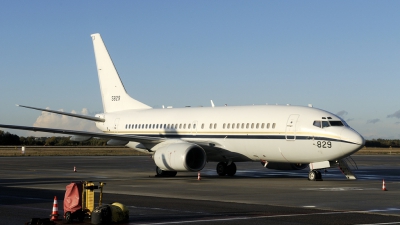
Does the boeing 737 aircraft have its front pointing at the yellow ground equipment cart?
no

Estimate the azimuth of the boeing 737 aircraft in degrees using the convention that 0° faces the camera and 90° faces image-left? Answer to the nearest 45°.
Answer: approximately 315°
